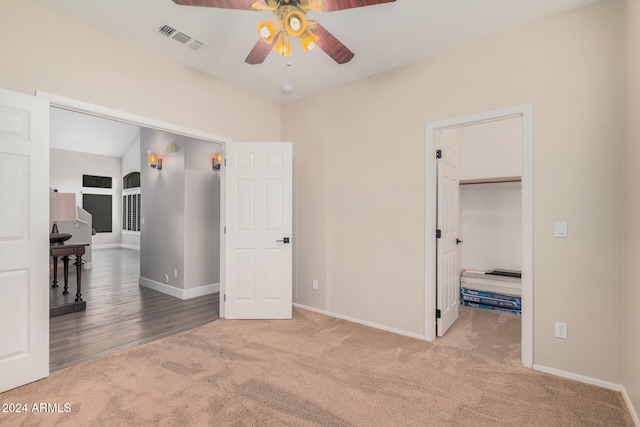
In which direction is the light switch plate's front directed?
toward the camera

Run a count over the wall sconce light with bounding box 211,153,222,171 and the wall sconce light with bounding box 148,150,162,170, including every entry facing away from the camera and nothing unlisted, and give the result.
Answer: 0

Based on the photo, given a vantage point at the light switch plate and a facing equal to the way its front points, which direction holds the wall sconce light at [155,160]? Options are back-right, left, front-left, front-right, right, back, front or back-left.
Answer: right

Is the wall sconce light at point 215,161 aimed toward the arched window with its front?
no

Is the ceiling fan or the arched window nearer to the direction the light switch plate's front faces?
the ceiling fan

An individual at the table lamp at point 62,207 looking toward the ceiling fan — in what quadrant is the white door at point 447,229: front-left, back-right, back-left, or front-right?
front-left

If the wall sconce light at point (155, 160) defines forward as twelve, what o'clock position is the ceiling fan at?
The ceiling fan is roughly at 10 o'clock from the wall sconce light.

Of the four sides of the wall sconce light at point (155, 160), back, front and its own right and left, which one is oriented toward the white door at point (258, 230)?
left

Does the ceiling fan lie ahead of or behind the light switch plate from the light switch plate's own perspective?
ahead

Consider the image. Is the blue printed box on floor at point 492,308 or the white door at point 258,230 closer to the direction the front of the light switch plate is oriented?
the white door

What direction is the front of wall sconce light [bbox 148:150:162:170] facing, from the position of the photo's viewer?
facing the viewer and to the left of the viewer

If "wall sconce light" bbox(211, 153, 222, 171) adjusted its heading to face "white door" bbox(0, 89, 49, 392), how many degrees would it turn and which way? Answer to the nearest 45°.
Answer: approximately 90° to its right

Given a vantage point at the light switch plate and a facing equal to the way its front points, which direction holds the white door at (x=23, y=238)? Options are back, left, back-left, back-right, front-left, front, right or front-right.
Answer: front-right
